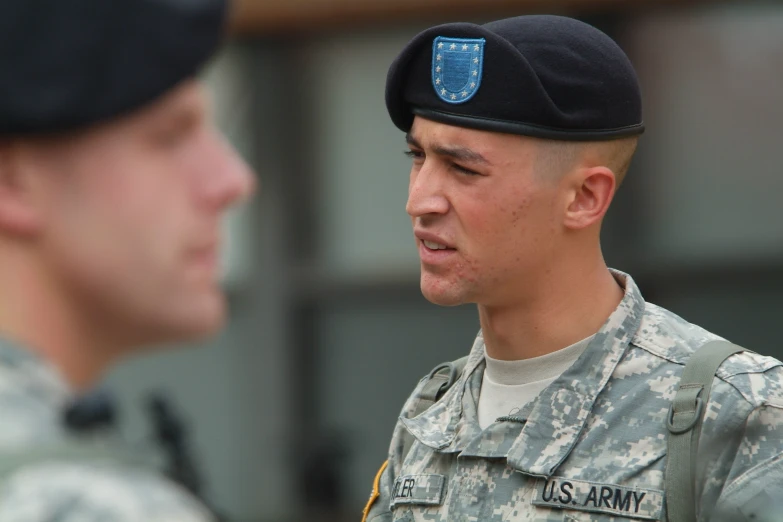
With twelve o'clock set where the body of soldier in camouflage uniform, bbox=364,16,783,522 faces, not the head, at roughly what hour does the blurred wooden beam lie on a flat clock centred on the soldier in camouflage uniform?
The blurred wooden beam is roughly at 4 o'clock from the soldier in camouflage uniform.

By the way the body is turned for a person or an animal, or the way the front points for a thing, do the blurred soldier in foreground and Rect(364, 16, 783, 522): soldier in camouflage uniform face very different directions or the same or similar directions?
very different directions

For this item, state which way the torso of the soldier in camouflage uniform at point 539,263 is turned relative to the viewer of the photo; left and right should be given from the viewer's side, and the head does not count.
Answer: facing the viewer and to the left of the viewer

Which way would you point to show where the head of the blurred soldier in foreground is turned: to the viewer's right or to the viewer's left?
to the viewer's right

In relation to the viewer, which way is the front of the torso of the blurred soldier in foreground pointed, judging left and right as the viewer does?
facing to the right of the viewer

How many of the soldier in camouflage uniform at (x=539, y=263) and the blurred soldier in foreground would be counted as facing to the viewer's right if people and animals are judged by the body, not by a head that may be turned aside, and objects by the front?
1

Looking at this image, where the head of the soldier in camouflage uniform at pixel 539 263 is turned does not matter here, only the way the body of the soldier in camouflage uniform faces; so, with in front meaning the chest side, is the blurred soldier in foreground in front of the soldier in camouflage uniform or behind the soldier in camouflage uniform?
in front

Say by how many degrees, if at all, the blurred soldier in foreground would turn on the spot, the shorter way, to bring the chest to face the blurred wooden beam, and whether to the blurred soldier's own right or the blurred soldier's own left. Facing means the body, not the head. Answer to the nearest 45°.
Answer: approximately 90° to the blurred soldier's own left

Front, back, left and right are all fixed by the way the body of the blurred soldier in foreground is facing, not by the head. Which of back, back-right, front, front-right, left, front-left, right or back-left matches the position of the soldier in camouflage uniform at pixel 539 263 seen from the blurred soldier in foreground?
front-left
